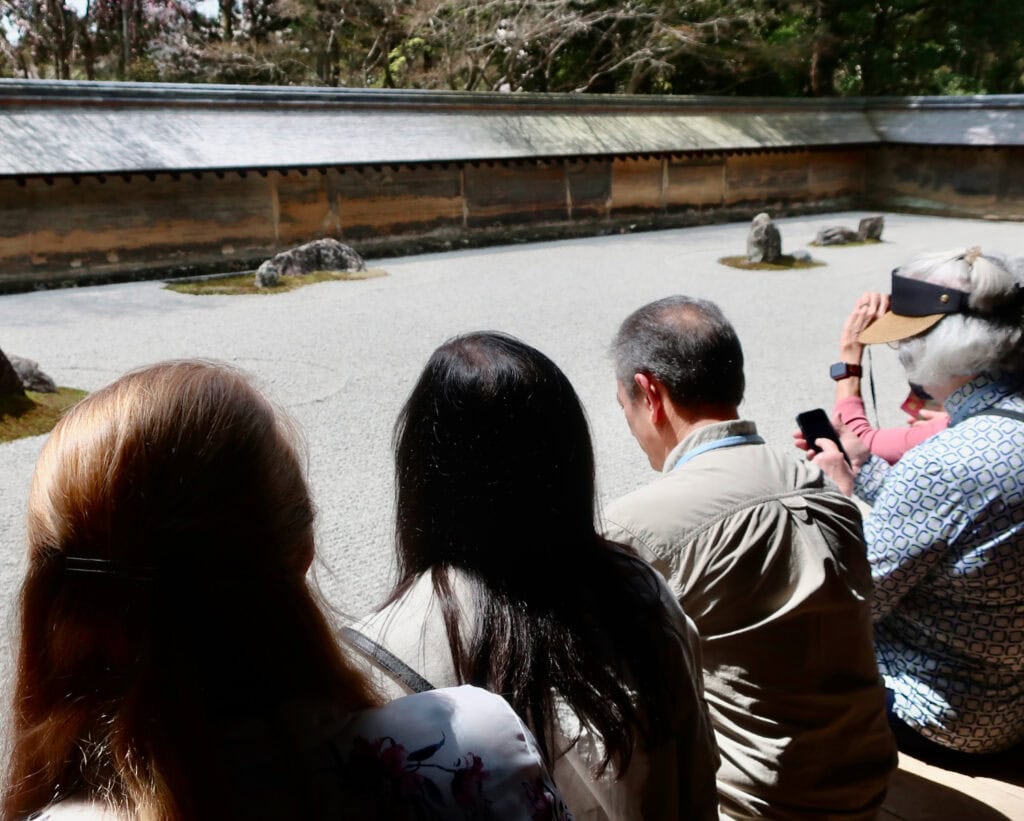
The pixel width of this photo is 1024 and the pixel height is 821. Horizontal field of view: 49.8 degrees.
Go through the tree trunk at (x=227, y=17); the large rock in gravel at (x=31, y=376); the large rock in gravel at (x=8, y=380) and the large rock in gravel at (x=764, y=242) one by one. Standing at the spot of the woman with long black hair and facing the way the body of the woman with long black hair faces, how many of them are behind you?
0

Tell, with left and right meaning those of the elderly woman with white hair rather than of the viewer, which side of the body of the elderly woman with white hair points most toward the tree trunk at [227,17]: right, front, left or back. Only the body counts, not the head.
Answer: front

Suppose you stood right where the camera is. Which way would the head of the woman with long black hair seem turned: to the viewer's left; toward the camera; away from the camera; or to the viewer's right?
away from the camera

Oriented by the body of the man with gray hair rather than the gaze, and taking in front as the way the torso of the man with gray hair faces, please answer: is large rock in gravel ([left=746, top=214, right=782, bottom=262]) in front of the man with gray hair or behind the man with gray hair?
in front

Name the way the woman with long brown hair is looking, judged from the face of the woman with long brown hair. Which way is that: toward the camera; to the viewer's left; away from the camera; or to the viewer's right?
away from the camera

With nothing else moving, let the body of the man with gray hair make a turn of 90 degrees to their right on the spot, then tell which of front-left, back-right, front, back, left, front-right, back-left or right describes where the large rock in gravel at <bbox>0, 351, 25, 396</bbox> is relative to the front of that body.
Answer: left

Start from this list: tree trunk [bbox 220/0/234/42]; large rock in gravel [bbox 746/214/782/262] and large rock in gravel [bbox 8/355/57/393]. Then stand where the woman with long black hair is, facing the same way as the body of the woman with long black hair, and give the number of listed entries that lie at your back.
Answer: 0

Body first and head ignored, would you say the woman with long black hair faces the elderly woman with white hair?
no

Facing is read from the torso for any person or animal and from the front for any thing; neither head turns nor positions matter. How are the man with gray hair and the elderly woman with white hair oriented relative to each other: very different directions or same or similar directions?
same or similar directions

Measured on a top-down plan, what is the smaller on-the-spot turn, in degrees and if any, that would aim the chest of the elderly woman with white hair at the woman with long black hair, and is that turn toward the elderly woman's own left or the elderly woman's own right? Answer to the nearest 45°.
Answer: approximately 90° to the elderly woman's own left

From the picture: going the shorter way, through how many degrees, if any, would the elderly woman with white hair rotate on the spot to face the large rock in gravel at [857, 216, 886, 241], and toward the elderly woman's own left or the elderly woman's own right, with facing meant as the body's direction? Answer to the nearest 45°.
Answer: approximately 45° to the elderly woman's own right

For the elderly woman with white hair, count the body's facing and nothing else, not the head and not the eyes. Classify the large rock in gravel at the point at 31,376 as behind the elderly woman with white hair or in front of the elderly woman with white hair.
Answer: in front

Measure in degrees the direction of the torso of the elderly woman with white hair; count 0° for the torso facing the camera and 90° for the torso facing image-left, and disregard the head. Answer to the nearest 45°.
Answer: approximately 135°

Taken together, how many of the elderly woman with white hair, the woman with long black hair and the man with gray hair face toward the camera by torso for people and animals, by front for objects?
0

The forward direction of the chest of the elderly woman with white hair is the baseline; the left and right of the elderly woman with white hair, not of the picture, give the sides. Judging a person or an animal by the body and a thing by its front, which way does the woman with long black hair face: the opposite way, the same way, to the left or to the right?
the same way

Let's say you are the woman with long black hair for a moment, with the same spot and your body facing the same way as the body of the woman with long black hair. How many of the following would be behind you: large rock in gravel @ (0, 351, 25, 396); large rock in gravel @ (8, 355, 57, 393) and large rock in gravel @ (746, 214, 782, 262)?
0

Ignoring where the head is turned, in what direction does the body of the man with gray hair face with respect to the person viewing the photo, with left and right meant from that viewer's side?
facing away from the viewer and to the left of the viewer

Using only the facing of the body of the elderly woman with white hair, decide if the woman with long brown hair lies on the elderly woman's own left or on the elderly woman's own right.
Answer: on the elderly woman's own left

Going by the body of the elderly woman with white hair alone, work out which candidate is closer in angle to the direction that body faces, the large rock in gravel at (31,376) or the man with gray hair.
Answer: the large rock in gravel
